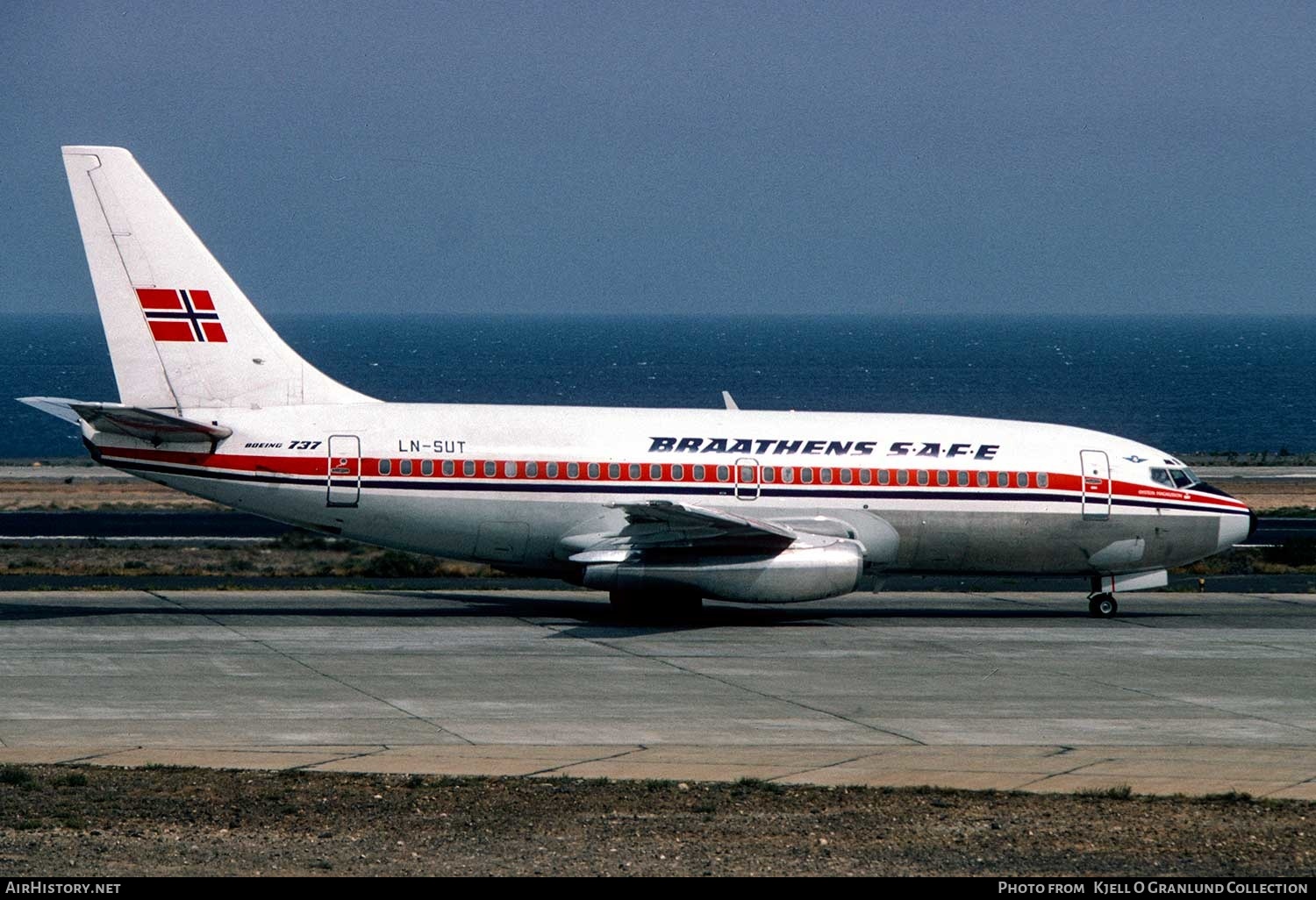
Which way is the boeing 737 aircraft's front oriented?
to the viewer's right
